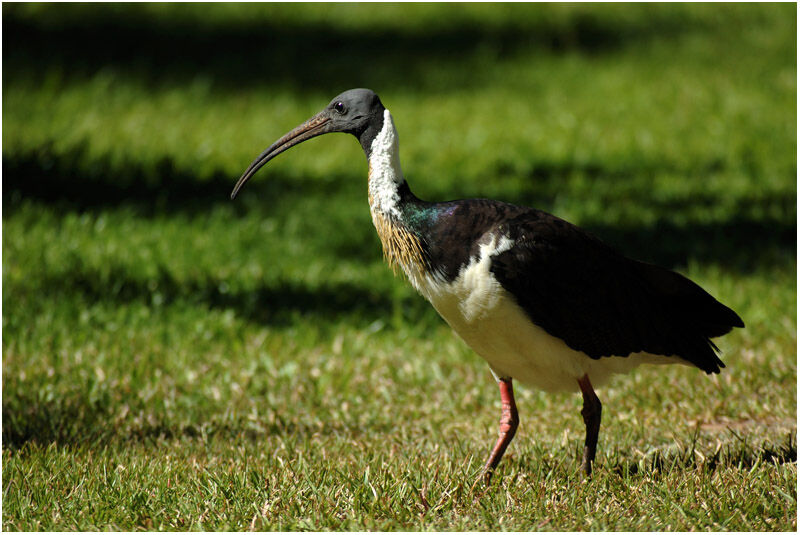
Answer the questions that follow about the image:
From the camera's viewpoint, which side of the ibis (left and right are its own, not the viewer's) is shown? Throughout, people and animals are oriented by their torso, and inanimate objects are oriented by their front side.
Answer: left

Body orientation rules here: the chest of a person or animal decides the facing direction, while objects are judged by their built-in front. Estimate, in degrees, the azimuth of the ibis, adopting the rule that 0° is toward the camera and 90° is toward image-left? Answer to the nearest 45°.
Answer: approximately 90°
